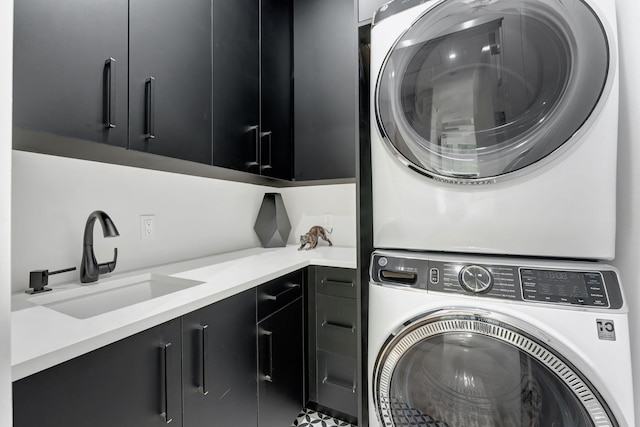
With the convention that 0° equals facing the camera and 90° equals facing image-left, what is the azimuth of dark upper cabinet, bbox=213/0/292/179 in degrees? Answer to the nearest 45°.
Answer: approximately 315°

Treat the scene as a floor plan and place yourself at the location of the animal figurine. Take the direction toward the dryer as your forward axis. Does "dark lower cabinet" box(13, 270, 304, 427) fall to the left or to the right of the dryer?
right
